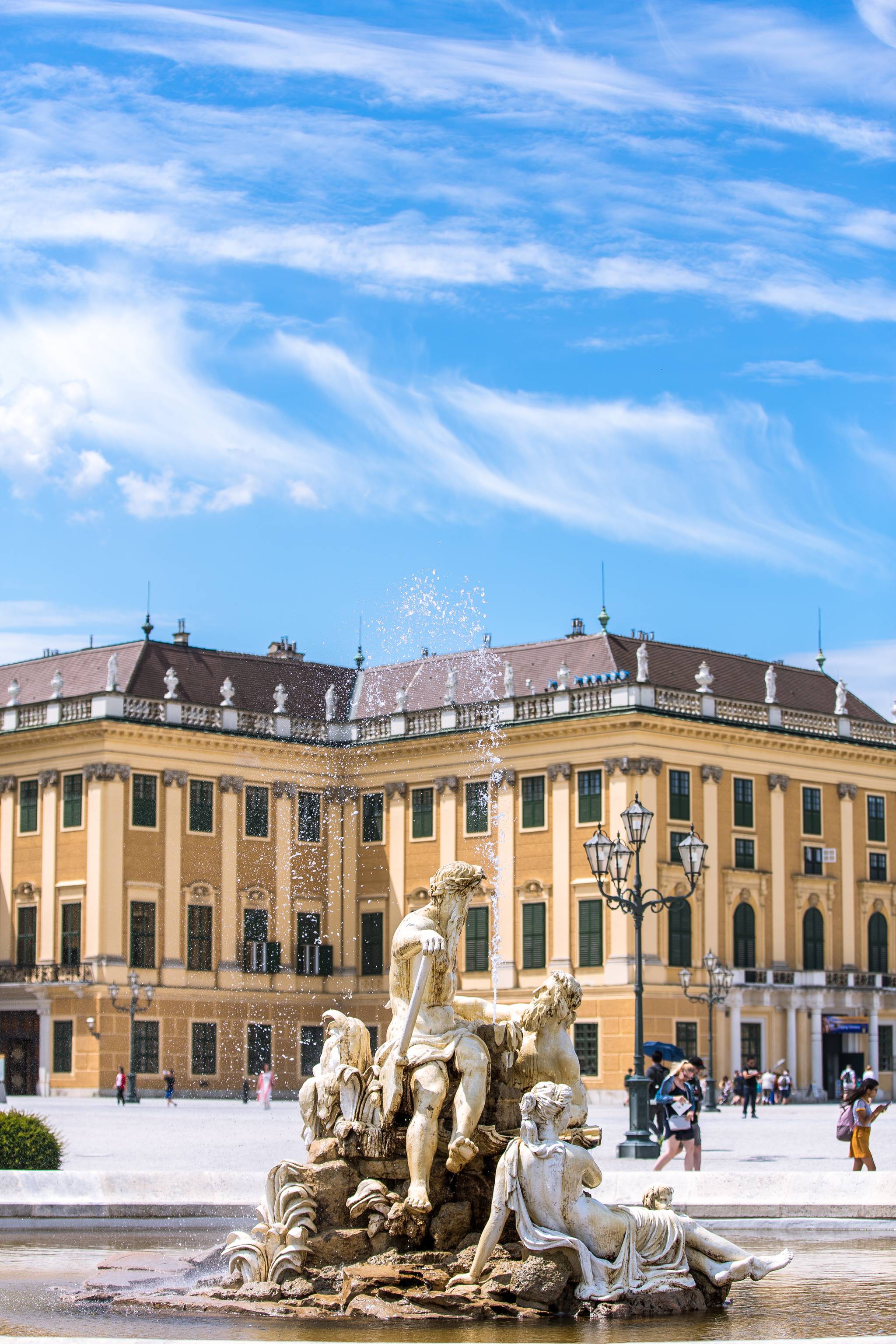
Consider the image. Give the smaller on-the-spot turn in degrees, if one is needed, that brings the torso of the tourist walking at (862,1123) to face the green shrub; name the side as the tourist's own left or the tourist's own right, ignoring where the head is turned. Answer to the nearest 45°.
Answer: approximately 135° to the tourist's own right
